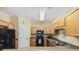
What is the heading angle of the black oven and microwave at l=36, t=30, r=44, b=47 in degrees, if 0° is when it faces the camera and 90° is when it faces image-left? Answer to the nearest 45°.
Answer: approximately 0°

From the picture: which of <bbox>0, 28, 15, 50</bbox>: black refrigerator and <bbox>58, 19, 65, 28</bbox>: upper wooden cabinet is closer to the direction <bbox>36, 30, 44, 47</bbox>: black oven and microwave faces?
the black refrigerator

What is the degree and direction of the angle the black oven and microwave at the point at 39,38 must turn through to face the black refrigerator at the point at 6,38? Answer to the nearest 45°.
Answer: approximately 45° to its right

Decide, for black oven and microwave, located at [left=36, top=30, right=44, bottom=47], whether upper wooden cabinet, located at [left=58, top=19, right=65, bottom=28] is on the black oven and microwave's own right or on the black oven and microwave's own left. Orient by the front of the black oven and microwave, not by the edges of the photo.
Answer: on the black oven and microwave's own left
